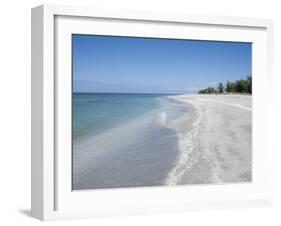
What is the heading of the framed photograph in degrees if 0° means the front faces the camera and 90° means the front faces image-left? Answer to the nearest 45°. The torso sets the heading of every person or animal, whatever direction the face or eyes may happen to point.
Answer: approximately 315°
